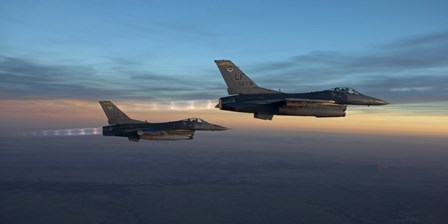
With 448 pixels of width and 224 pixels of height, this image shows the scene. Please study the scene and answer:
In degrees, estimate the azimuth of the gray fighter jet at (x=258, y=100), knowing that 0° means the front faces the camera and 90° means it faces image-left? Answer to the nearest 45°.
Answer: approximately 270°
